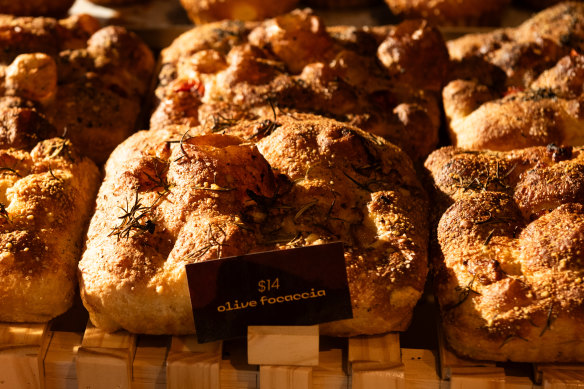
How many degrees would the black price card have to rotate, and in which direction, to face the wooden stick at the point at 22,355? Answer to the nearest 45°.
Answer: approximately 90° to its right

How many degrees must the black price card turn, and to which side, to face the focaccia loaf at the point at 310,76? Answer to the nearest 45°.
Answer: approximately 180°

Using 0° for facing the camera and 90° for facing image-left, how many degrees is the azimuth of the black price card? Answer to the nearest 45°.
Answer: approximately 0°

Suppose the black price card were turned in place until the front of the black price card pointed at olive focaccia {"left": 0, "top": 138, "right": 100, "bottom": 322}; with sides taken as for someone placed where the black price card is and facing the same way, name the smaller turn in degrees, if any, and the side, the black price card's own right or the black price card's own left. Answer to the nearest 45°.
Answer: approximately 135° to the black price card's own right
